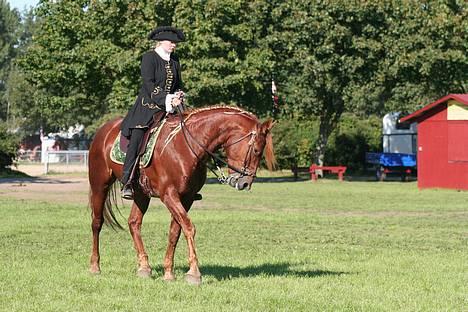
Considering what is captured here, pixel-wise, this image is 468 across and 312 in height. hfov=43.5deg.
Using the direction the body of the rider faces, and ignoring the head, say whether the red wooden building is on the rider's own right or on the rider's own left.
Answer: on the rider's own left

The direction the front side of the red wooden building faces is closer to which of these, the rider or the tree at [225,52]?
the rider

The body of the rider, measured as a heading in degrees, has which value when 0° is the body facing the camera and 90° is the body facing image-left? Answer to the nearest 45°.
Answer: approximately 315°

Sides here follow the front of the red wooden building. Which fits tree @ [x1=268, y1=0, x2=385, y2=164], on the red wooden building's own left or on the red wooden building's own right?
on the red wooden building's own right

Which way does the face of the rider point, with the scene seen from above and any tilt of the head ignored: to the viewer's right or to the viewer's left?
to the viewer's right

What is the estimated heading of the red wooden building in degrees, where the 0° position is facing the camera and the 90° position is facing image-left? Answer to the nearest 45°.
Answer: approximately 0°

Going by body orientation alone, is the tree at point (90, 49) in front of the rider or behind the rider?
behind

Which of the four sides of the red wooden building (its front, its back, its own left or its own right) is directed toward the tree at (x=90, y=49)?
right

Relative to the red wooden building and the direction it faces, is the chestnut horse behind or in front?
in front

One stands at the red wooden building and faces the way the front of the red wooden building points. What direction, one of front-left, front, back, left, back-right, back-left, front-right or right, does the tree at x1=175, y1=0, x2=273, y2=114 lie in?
right

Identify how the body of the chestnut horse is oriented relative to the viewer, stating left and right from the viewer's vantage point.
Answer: facing the viewer and to the right of the viewer
